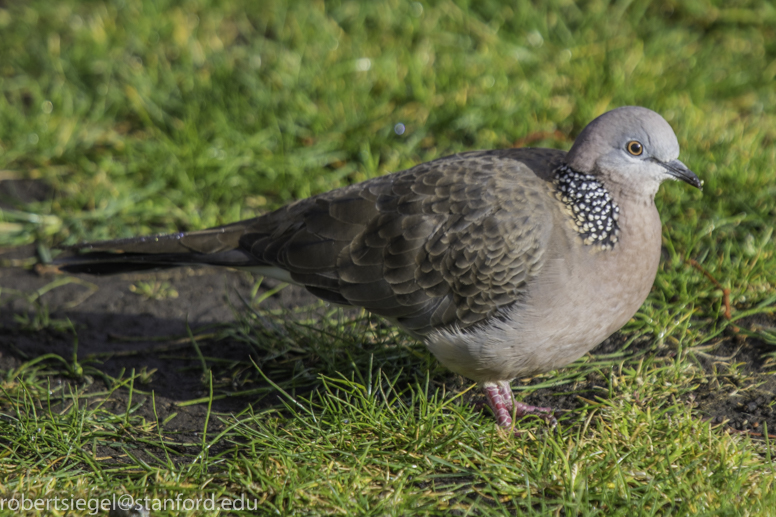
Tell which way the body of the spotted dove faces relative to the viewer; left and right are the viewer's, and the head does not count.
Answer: facing to the right of the viewer
